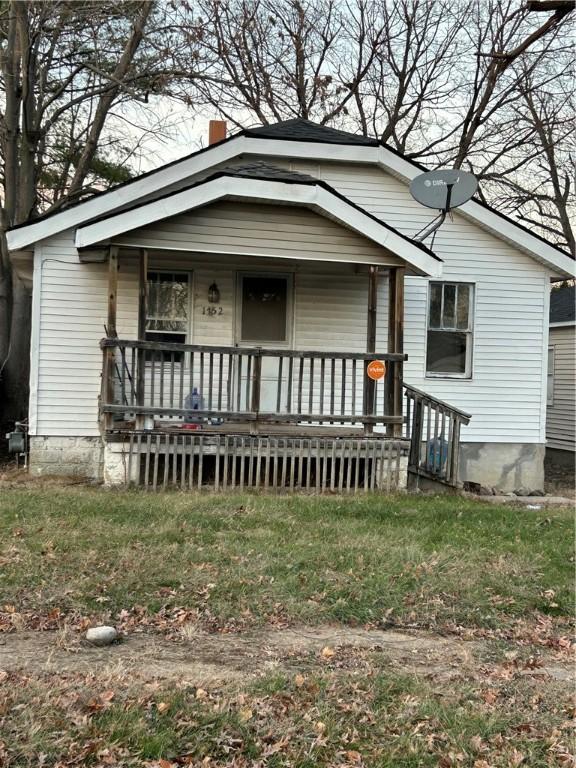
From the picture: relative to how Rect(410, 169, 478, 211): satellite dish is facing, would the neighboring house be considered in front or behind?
behind

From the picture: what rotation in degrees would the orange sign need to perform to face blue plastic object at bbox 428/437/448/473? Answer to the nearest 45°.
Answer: approximately 135° to its left

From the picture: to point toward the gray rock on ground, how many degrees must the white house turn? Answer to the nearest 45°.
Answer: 0° — it already faces it

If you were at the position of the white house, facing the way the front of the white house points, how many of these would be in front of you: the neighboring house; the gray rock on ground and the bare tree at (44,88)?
1

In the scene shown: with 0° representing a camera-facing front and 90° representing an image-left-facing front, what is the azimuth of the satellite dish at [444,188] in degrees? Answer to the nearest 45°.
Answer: approximately 0°

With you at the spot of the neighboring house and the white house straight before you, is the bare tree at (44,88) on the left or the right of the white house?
right

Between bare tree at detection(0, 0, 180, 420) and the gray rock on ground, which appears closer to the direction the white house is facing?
the gray rock on ground

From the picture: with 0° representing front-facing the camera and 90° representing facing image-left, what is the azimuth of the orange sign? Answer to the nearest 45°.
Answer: approximately 0°

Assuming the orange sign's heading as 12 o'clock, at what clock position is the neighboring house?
The neighboring house is roughly at 7 o'clock from the orange sign.

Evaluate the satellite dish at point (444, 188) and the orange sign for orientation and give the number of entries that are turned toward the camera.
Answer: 2
